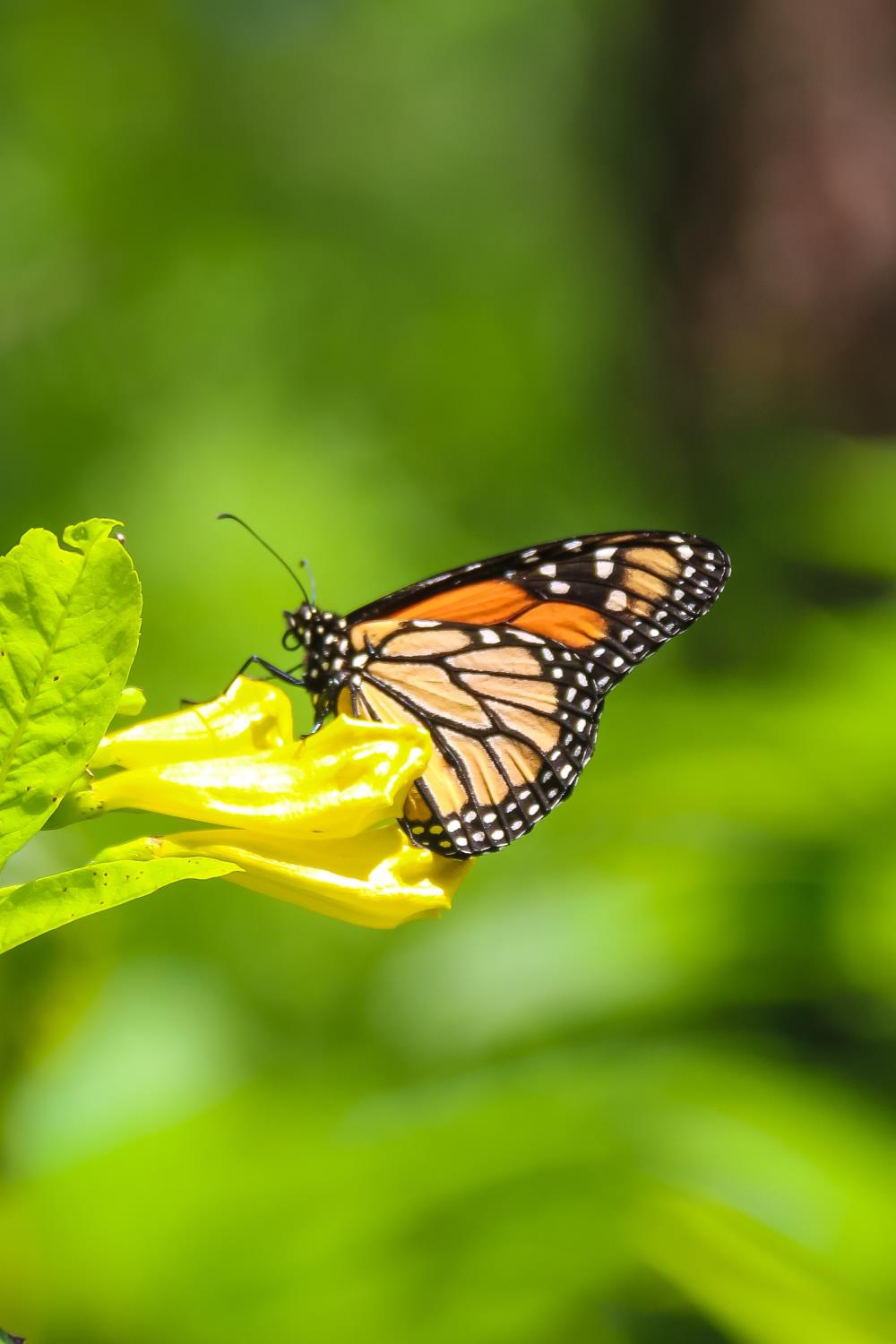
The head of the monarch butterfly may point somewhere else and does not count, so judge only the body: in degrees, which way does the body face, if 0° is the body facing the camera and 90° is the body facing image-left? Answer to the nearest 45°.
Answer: approximately 90°

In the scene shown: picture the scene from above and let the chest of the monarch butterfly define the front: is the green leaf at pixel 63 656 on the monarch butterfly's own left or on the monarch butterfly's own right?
on the monarch butterfly's own left
